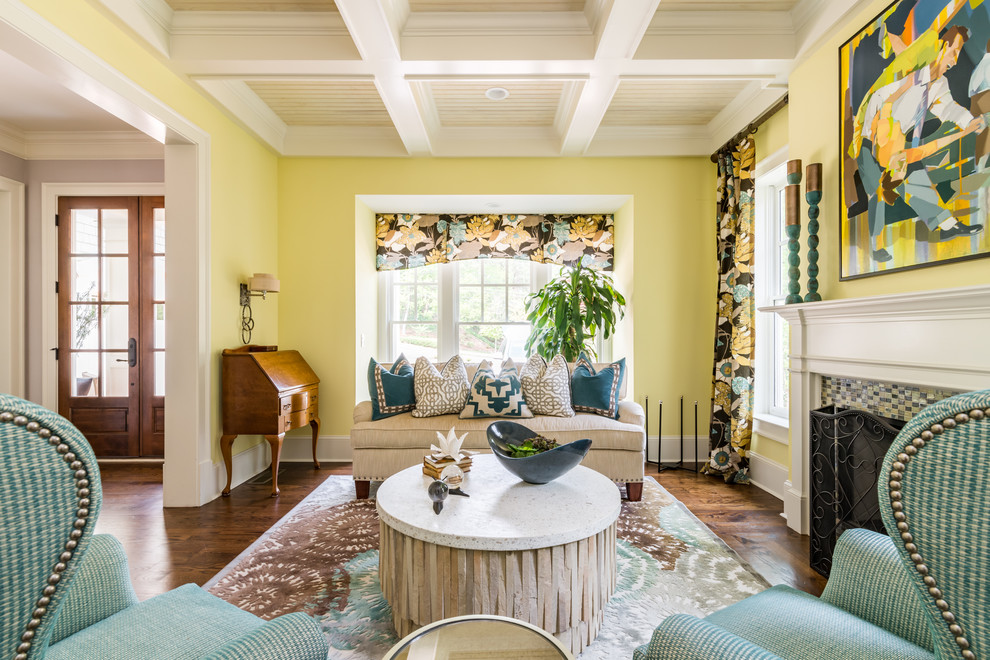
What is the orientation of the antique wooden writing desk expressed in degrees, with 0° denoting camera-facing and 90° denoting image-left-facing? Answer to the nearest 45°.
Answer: approximately 315°

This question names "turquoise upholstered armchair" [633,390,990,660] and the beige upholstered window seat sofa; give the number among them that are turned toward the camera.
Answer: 1

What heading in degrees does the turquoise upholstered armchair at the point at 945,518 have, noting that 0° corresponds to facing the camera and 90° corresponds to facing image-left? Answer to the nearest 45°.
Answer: approximately 135°

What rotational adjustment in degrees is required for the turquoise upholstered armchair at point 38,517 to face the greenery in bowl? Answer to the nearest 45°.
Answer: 0° — it already faces it

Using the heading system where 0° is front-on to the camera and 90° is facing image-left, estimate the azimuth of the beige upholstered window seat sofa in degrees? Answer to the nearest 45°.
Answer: approximately 0°

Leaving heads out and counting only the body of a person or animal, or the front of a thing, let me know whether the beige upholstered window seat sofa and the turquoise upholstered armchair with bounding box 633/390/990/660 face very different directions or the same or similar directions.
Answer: very different directions

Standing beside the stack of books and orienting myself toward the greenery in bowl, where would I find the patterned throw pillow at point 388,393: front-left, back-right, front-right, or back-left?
back-left
